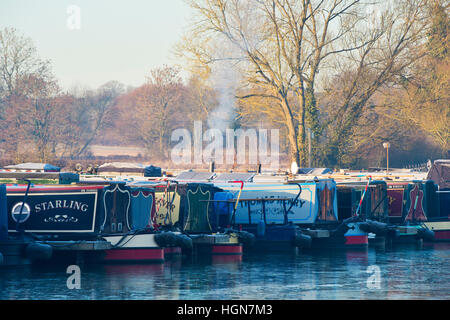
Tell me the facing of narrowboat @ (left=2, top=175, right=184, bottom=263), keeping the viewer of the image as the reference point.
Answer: facing away from the viewer and to the left of the viewer

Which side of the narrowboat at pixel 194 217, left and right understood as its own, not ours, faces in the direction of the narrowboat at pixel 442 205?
right

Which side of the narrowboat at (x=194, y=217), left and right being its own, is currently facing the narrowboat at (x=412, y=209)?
right

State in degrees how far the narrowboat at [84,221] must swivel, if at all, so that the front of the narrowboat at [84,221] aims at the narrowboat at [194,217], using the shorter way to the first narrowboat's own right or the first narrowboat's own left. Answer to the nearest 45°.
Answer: approximately 90° to the first narrowboat's own right

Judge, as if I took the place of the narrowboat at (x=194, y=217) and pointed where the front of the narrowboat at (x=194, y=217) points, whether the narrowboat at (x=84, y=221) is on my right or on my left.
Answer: on my left

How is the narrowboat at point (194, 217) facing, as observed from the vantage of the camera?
facing away from the viewer and to the left of the viewer
